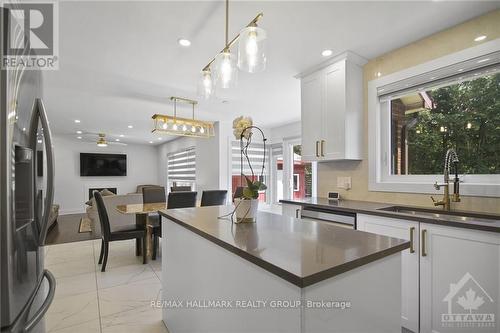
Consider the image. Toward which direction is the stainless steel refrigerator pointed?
to the viewer's right

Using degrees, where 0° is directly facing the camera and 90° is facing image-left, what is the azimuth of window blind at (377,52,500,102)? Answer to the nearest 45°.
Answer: approximately 45°

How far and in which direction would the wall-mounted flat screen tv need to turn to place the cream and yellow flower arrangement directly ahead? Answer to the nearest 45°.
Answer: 0° — it already faces it
